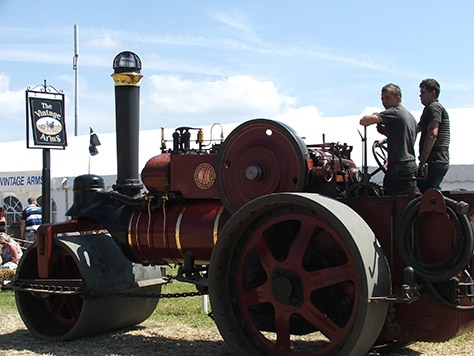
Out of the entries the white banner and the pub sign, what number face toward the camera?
2

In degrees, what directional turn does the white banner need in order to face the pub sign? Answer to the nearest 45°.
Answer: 0° — it already faces it

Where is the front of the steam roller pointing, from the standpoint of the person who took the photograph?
facing away from the viewer and to the left of the viewer

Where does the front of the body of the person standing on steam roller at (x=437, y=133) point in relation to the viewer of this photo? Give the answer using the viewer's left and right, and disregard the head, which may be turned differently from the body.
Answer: facing to the left of the viewer

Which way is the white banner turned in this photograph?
toward the camera

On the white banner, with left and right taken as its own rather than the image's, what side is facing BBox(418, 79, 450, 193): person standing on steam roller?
front

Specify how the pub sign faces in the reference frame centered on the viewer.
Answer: facing the viewer

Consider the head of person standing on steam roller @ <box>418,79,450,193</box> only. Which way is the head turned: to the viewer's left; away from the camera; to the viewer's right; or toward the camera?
to the viewer's left

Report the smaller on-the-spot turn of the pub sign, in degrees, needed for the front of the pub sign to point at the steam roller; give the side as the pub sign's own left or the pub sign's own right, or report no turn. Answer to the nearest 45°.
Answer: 0° — it already faces it

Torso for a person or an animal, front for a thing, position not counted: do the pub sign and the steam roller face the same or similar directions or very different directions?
very different directions

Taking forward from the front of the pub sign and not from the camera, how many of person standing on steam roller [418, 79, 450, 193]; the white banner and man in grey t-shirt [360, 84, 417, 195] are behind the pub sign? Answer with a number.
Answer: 1
